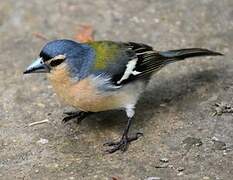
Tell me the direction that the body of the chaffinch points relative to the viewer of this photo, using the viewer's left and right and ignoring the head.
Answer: facing to the left of the viewer
